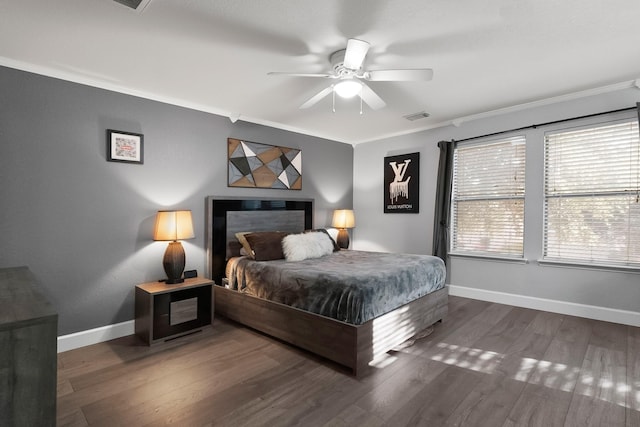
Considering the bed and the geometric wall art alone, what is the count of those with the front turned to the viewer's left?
0

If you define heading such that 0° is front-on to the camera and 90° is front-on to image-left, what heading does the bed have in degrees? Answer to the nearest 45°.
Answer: approximately 315°

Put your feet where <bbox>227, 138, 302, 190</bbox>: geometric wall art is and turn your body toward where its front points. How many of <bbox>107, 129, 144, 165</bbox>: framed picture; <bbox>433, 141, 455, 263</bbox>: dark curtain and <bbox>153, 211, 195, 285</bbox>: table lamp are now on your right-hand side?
2

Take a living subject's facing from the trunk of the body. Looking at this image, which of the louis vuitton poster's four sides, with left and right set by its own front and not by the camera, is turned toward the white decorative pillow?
front

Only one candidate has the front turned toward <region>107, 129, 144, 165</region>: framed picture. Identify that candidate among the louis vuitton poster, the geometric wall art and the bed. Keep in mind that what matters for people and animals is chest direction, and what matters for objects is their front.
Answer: the louis vuitton poster

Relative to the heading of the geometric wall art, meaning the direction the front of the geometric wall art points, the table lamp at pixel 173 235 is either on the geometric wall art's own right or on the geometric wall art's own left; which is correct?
on the geometric wall art's own right

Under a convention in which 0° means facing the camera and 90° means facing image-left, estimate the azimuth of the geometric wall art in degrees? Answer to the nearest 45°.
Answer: approximately 315°

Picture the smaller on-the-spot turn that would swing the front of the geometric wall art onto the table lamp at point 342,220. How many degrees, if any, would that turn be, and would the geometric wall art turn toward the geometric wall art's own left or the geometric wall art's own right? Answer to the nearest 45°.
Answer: approximately 90° to the geometric wall art's own left

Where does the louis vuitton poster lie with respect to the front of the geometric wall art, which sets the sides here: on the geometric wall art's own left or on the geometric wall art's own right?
on the geometric wall art's own left

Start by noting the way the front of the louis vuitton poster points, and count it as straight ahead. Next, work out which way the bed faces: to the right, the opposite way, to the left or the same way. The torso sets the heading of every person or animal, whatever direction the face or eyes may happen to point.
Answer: to the left

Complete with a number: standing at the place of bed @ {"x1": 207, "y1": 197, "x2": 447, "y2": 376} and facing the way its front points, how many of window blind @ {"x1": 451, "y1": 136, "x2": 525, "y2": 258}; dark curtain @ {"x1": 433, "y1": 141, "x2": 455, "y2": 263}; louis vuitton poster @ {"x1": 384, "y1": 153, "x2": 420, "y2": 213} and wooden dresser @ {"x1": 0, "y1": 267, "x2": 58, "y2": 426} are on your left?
3

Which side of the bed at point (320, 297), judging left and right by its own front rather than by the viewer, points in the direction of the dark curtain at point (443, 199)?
left

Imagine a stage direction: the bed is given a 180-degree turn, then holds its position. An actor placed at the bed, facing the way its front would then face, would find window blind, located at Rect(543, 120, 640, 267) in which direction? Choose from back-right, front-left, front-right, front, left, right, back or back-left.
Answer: back-right

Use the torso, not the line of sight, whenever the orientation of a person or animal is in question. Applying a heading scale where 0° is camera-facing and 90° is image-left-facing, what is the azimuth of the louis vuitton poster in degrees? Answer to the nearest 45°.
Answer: approximately 45°

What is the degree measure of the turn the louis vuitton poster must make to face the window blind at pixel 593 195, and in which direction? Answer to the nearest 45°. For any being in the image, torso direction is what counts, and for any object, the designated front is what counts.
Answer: approximately 90° to its left
